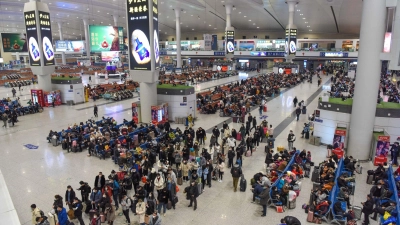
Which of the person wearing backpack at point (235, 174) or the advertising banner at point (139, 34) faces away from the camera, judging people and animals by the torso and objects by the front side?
the person wearing backpack

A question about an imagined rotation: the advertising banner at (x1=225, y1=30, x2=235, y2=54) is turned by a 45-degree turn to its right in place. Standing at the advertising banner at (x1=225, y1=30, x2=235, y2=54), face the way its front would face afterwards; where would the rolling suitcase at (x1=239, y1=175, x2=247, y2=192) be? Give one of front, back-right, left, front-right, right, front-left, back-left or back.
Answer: front-left

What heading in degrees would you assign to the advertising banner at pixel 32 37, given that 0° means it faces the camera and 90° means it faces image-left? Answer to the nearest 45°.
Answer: approximately 45°

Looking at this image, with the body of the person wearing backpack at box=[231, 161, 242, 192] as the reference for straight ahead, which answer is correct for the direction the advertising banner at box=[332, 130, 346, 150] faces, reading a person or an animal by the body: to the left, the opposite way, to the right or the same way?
the opposite way

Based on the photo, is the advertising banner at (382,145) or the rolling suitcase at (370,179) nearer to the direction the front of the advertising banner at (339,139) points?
the rolling suitcase

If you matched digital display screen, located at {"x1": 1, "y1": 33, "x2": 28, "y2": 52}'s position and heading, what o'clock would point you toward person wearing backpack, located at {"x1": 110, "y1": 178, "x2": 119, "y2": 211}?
The person wearing backpack is roughly at 12 o'clock from the digital display screen.

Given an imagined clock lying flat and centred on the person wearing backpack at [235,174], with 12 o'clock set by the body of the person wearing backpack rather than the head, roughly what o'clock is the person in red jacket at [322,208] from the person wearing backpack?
The person in red jacket is roughly at 4 o'clock from the person wearing backpack.

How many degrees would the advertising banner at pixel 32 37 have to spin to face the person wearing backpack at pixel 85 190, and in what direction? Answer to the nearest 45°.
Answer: approximately 45° to its left

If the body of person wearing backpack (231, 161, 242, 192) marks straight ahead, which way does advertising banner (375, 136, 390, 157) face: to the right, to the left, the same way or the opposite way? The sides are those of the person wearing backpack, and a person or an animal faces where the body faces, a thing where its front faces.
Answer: the opposite way

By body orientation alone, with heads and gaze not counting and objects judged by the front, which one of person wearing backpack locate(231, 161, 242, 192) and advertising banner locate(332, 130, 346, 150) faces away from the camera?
the person wearing backpack

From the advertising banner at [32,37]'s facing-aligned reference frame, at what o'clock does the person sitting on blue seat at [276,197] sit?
The person sitting on blue seat is roughly at 10 o'clock from the advertising banner.

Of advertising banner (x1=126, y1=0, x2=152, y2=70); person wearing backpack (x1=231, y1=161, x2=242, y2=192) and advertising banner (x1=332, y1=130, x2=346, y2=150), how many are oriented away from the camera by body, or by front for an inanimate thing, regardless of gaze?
1
